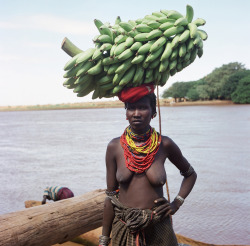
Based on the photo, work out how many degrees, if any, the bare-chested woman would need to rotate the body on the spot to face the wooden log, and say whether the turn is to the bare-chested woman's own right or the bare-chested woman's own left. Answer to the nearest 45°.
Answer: approximately 135° to the bare-chested woman's own right

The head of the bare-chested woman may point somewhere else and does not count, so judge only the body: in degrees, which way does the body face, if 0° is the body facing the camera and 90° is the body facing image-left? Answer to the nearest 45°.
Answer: approximately 0°
